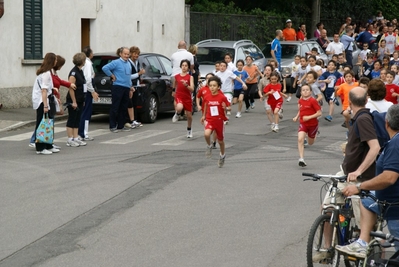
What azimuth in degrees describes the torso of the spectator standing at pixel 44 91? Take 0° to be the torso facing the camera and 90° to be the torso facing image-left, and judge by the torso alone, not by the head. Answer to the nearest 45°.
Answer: approximately 270°

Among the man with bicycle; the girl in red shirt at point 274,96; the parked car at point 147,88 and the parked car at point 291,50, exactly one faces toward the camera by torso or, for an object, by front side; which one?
the girl in red shirt

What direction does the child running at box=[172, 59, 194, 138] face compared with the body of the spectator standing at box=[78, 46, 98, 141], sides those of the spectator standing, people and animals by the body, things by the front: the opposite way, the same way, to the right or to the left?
to the right

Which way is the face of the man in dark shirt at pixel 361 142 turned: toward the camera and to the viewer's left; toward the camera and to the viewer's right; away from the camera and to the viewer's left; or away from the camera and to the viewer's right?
away from the camera and to the viewer's left

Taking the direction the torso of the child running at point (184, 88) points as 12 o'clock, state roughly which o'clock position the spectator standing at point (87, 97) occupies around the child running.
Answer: The spectator standing is roughly at 2 o'clock from the child running.

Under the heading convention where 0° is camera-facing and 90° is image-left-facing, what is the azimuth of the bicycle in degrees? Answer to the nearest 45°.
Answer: approximately 45°

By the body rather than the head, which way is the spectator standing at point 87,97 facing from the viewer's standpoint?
to the viewer's right
